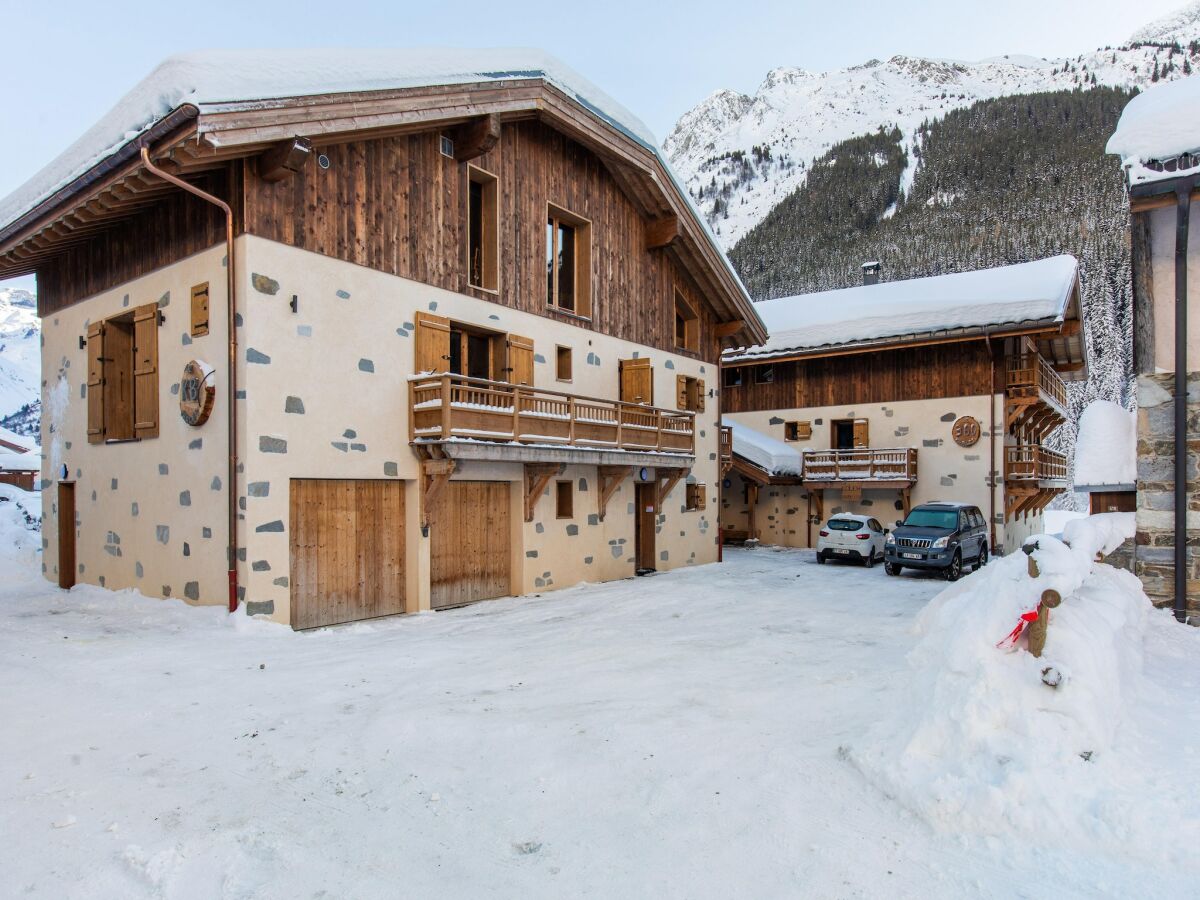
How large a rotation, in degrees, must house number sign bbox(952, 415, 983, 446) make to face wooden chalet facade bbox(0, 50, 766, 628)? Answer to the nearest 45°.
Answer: approximately 45° to its right

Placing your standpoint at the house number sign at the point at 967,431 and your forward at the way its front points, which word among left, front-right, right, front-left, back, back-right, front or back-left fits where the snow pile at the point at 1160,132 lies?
front

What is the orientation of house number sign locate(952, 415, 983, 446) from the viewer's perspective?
toward the camera

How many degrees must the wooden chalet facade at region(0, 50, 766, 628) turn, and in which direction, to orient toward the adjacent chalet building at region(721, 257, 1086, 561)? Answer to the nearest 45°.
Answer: approximately 90° to its left

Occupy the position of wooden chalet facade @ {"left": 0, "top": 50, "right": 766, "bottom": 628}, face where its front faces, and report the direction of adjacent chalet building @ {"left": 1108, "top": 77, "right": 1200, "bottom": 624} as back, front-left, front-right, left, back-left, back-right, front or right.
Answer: front

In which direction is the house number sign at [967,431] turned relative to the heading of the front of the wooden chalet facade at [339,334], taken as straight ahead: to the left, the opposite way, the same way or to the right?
to the right

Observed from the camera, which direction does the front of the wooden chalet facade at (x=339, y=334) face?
facing the viewer and to the right of the viewer

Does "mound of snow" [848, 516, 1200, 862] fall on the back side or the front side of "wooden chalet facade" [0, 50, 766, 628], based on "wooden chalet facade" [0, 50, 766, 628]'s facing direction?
on the front side

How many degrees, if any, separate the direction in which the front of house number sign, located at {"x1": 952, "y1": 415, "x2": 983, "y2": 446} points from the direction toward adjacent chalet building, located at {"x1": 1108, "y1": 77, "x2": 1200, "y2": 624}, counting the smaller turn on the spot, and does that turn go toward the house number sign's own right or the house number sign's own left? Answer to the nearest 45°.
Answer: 0° — it already faces it

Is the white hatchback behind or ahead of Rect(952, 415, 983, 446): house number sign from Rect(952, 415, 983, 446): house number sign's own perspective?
ahead
